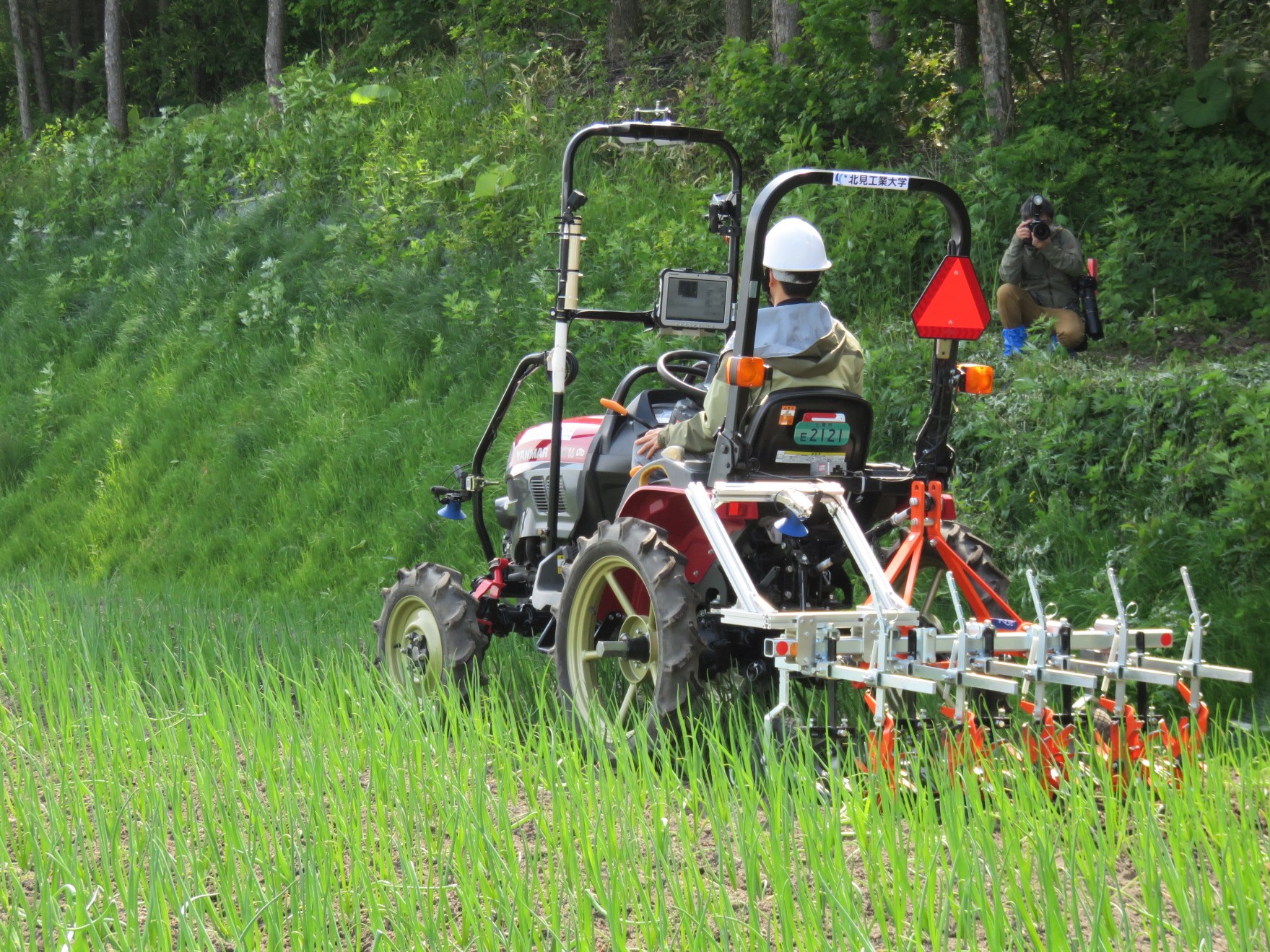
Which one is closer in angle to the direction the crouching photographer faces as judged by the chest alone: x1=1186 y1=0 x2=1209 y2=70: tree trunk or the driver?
the driver

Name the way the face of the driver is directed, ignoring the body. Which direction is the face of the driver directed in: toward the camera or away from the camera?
away from the camera

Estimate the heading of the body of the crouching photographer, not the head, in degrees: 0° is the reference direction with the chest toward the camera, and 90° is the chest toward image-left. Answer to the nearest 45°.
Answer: approximately 0°

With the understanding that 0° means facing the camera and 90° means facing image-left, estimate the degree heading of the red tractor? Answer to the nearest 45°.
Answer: approximately 135°

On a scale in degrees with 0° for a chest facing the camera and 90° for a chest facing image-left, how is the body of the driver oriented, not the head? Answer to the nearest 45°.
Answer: approximately 135°

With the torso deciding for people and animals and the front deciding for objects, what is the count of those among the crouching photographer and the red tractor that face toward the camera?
1

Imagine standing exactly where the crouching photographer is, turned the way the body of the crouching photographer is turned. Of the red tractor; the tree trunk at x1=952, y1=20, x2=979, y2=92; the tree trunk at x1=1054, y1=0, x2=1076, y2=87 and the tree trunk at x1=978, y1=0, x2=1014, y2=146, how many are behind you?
3

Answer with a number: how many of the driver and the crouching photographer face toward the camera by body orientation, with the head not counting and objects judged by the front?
1

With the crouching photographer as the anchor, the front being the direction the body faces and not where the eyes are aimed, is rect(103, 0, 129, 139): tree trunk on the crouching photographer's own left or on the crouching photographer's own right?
on the crouching photographer's own right
